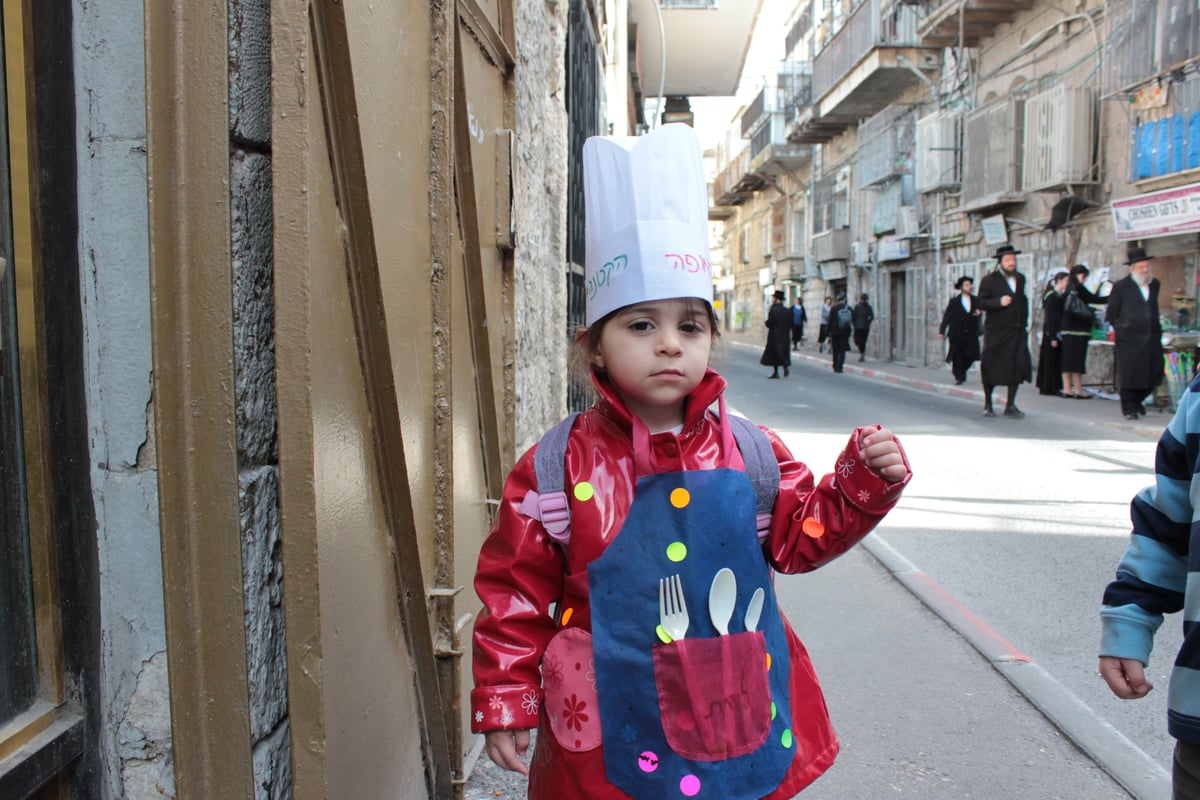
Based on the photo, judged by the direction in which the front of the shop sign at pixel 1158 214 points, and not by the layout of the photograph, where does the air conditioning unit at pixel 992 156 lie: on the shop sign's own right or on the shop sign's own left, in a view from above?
on the shop sign's own right

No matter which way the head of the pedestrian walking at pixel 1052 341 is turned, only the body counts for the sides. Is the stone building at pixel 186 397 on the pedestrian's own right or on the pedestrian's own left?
on the pedestrian's own right

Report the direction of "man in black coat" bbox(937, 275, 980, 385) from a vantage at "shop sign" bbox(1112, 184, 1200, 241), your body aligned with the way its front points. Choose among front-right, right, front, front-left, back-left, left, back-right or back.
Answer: right

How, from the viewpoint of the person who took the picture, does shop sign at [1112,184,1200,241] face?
facing the viewer and to the left of the viewer

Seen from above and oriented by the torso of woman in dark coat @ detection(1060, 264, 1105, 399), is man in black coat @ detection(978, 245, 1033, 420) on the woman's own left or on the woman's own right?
on the woman's own right
